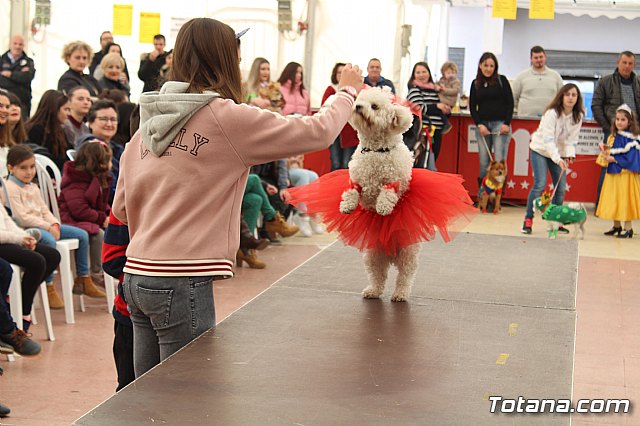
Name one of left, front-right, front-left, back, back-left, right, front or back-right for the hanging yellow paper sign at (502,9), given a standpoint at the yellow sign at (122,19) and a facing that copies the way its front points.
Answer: left

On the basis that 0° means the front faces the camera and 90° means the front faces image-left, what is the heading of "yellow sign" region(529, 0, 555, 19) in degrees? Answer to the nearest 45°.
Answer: approximately 0°

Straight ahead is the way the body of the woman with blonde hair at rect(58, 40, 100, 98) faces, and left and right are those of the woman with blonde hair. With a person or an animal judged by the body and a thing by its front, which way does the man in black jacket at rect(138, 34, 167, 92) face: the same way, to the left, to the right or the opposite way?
the same way

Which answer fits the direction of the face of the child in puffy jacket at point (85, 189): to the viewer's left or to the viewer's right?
to the viewer's right

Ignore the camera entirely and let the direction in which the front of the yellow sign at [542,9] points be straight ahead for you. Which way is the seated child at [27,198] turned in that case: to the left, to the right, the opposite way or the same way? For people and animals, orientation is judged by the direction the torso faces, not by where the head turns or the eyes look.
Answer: to the left

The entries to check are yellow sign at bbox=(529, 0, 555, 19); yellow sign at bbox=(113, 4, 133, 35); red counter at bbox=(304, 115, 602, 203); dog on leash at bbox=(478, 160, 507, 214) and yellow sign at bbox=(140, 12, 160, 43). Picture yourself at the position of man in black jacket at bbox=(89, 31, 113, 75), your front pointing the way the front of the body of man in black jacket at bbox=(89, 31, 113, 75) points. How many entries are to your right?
0

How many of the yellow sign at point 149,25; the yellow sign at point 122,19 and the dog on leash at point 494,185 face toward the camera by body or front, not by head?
3

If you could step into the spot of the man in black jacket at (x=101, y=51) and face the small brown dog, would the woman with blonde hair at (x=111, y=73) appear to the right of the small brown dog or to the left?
right

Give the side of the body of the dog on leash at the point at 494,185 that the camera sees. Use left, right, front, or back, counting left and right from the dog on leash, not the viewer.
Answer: front

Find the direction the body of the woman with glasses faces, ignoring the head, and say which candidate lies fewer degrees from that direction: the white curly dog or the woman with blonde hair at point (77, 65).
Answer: the white curly dog

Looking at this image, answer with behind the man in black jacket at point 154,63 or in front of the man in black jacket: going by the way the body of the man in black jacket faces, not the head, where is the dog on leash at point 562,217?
in front

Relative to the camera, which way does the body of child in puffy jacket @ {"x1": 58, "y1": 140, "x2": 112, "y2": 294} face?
to the viewer's right

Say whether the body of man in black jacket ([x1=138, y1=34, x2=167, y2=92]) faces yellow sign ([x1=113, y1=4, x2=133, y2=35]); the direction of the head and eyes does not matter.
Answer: no
